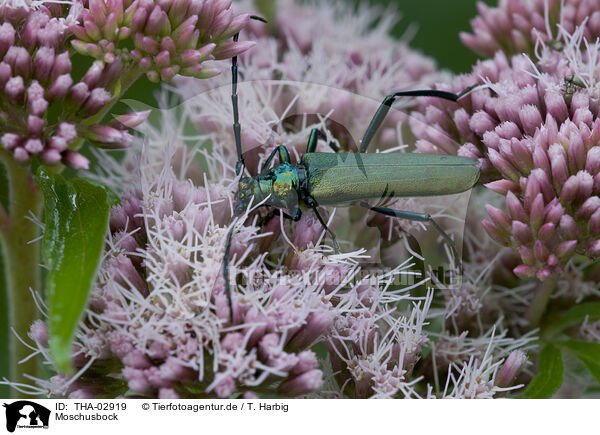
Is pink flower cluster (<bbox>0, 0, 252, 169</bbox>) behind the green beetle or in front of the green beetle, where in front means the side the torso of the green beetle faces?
in front

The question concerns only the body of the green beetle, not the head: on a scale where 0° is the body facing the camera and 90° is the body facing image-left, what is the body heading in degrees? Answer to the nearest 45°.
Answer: approximately 90°
